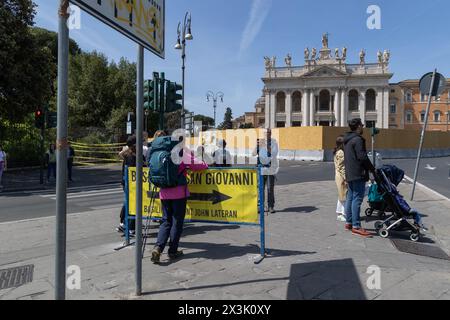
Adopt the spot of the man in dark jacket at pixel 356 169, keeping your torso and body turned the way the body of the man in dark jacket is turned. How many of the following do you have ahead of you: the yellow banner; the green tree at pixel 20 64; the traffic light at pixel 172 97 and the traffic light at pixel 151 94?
0

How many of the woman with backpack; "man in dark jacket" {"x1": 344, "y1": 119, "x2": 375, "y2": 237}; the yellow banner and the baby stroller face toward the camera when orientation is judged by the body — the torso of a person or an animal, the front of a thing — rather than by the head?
1

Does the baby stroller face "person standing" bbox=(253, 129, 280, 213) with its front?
no

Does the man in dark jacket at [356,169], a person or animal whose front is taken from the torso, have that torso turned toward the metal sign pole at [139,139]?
no

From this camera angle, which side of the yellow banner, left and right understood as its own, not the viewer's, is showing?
front

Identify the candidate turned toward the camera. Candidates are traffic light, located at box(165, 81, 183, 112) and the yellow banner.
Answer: the yellow banner

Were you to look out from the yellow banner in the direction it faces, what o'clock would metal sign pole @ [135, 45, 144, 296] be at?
The metal sign pole is roughly at 1 o'clock from the yellow banner.

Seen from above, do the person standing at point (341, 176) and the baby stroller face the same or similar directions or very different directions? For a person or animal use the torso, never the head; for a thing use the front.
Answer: same or similar directions

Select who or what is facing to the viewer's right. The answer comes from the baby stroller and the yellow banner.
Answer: the baby stroller
